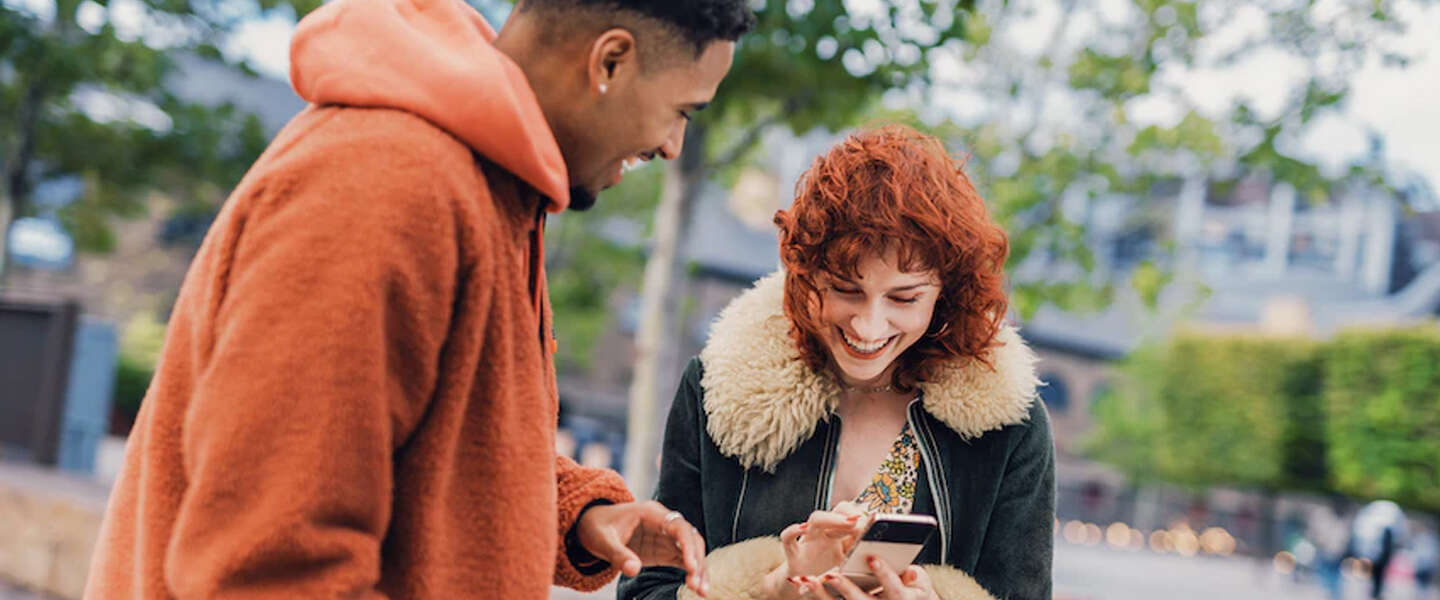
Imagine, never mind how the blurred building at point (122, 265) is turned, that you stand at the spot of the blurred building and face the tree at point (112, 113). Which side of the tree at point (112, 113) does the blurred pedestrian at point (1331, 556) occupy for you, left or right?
left

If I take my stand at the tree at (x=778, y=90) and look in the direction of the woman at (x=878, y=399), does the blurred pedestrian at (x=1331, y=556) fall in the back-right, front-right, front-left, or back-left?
back-left

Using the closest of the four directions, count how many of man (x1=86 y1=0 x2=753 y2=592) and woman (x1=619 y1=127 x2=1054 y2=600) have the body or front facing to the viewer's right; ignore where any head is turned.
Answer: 1

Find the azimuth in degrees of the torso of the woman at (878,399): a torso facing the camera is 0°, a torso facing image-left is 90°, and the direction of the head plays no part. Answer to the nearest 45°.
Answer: approximately 0°

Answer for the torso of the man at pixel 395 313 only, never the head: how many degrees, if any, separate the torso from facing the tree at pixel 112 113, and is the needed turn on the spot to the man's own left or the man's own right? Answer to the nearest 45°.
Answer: approximately 90° to the man's own left

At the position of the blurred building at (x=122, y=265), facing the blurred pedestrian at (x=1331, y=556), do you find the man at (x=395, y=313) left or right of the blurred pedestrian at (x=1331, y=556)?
right

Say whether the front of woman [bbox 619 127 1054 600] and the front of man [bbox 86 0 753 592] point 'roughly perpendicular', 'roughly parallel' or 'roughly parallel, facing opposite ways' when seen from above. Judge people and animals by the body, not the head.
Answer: roughly perpendicular

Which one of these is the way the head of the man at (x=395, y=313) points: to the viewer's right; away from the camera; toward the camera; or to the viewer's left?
to the viewer's right

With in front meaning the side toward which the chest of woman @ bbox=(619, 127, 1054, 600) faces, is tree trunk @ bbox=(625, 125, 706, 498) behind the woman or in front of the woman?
behind

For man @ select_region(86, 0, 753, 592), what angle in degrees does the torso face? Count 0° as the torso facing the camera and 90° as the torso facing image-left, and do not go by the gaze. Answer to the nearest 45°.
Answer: approximately 270°

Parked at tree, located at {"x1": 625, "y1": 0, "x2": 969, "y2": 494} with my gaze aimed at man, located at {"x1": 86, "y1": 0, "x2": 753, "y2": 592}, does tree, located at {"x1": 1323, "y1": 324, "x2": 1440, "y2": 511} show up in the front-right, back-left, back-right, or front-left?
back-left

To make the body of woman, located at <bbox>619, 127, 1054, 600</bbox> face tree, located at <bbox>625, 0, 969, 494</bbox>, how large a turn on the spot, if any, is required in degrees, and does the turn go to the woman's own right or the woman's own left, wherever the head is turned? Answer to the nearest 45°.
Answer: approximately 180°

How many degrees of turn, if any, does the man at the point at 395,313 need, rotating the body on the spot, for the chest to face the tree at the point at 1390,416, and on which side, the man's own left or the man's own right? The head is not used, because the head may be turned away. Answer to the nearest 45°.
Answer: approximately 45° to the man's own left

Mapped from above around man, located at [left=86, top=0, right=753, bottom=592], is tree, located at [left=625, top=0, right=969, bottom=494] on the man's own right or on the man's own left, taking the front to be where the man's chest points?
on the man's own left
